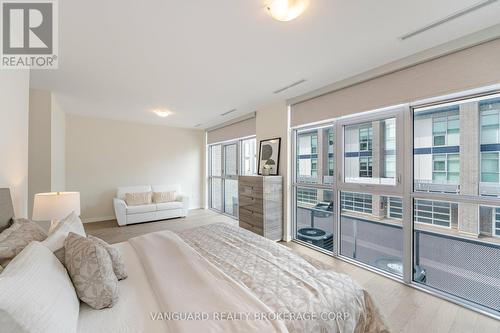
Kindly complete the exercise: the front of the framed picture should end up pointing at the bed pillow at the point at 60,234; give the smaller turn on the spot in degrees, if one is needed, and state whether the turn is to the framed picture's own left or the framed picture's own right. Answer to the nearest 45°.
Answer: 0° — it already faces it

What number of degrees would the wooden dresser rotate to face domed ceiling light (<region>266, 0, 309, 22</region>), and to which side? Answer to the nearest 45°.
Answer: approximately 45° to its left

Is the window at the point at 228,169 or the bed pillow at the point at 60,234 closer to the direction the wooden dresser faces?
the bed pillow

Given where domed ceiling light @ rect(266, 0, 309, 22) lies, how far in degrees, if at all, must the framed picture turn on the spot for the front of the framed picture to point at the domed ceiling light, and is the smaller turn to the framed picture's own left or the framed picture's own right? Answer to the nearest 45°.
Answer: approximately 45° to the framed picture's own left

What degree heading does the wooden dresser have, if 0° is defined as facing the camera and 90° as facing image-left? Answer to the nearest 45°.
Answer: approximately 45°

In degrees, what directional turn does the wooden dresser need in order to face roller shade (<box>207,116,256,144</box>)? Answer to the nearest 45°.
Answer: approximately 90° to its right

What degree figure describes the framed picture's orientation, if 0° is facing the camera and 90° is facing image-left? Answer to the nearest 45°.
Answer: approximately 45°

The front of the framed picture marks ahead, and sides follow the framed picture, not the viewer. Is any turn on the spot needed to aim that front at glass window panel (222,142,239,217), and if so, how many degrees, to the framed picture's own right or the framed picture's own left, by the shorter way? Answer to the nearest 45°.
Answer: approximately 90° to the framed picture's own right
